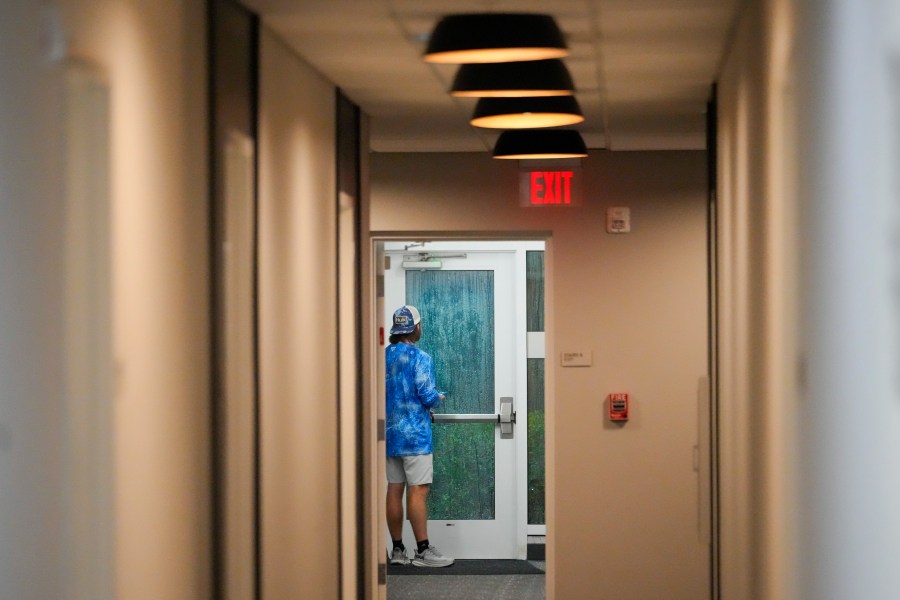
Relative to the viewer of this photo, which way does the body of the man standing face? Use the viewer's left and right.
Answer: facing away from the viewer and to the right of the viewer

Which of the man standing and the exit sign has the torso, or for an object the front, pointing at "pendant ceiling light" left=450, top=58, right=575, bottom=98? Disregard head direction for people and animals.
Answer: the exit sign

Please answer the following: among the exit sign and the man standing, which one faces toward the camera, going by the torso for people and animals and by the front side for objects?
the exit sign

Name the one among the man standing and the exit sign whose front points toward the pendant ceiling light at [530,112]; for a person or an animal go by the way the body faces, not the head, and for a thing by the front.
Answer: the exit sign

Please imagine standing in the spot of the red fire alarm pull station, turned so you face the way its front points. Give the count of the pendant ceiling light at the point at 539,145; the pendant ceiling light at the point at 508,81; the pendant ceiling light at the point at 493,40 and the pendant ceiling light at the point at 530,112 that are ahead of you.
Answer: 4

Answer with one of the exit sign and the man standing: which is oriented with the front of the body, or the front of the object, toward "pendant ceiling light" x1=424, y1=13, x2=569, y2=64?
the exit sign

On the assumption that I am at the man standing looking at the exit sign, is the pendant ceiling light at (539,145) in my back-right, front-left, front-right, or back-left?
front-right

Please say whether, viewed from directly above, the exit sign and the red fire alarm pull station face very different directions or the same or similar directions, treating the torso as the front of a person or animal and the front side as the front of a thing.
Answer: same or similar directions

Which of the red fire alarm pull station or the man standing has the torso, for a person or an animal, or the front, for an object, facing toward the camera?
the red fire alarm pull station

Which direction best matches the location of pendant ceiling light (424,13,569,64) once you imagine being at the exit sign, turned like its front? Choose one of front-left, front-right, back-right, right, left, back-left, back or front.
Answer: front

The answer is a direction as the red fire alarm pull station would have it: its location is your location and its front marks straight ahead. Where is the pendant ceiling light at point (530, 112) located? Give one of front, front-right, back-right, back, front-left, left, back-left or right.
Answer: front

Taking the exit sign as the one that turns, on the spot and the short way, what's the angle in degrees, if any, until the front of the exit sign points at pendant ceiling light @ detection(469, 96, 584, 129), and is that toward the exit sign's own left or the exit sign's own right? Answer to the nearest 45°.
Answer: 0° — it already faces it

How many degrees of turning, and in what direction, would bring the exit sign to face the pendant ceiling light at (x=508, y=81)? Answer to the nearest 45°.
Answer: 0° — it already faces it

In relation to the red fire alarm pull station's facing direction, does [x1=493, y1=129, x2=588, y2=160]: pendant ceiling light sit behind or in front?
in front

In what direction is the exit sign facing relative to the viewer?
toward the camera

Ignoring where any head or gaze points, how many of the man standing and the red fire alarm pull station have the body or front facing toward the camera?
1

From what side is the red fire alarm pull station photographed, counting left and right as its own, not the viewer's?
front
